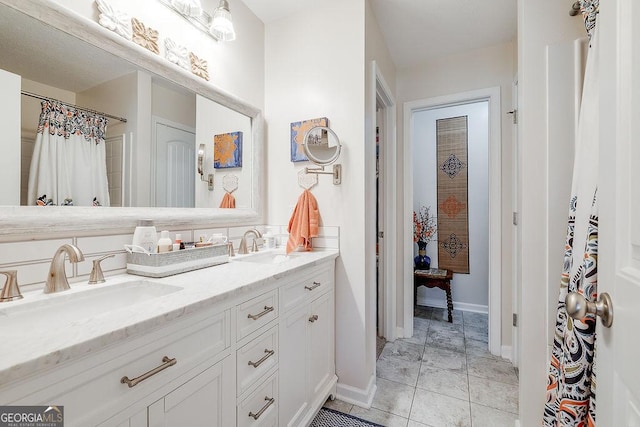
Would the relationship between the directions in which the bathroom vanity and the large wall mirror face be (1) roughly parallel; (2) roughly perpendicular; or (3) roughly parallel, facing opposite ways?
roughly parallel

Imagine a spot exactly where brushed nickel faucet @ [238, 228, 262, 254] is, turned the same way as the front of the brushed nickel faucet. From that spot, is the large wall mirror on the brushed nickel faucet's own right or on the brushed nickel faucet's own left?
on the brushed nickel faucet's own right

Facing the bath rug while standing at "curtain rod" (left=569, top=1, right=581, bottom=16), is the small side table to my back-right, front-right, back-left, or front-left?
front-right

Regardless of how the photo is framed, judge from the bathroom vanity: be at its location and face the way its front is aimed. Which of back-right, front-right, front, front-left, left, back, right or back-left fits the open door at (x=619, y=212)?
front

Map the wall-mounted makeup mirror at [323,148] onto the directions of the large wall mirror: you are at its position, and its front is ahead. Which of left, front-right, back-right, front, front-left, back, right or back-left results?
front-left

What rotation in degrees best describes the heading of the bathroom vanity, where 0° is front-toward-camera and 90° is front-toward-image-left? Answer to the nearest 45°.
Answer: approximately 315°

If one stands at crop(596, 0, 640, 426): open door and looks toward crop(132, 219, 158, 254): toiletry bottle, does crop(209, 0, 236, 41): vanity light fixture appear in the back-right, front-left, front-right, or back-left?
front-right

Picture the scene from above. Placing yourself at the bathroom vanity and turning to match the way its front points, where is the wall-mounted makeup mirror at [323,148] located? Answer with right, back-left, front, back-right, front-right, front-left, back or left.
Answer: left

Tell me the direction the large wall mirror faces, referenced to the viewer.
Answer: facing the viewer and to the right of the viewer

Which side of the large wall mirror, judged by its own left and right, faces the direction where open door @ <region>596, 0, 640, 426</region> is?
front

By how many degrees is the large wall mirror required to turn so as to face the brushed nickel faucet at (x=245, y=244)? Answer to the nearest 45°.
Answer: approximately 45° to its left

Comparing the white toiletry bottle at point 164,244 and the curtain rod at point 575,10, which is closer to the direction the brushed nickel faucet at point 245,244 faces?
the curtain rod

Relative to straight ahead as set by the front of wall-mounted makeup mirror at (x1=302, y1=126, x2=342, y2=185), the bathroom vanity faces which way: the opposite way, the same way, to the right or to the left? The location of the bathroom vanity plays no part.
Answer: to the left

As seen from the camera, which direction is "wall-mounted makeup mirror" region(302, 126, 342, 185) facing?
toward the camera

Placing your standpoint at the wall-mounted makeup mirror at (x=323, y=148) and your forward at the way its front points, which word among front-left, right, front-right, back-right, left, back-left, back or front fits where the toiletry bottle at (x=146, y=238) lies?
front-right

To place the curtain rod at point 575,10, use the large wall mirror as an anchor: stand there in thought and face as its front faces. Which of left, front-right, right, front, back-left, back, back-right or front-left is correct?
front

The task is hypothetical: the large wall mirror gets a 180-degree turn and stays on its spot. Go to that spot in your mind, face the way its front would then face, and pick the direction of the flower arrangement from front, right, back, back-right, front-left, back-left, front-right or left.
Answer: back-right

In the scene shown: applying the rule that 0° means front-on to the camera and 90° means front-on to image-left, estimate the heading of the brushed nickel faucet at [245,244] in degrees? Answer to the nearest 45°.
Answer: approximately 315°
